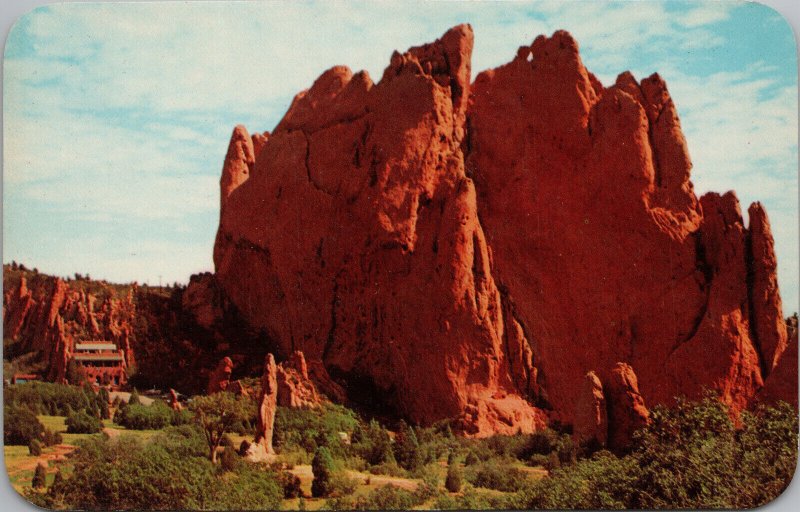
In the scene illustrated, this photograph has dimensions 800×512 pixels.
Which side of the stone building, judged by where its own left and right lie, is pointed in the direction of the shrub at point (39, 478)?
front

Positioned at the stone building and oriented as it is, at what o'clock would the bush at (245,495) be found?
The bush is roughly at 11 o'clock from the stone building.

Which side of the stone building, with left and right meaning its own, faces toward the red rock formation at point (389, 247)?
left

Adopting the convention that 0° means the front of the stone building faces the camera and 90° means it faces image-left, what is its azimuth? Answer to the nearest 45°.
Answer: approximately 0°

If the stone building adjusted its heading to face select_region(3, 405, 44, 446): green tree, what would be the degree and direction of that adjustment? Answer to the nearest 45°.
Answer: approximately 45° to its right

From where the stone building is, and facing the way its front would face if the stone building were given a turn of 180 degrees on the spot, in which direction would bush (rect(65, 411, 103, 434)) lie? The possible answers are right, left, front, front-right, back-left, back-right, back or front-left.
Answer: back

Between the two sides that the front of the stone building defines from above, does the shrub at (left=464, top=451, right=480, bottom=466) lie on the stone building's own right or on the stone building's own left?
on the stone building's own left

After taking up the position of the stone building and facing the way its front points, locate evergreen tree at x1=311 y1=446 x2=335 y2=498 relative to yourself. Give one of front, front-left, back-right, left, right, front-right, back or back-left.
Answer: front-left

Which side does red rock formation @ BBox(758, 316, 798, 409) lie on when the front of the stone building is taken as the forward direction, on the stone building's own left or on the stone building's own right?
on the stone building's own left

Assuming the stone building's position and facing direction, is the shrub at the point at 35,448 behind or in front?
in front

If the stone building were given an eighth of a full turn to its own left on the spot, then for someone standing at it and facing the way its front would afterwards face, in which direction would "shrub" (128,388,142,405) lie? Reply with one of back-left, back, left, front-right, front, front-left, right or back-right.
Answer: front

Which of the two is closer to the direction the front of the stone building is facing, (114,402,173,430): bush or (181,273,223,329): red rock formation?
the bush
